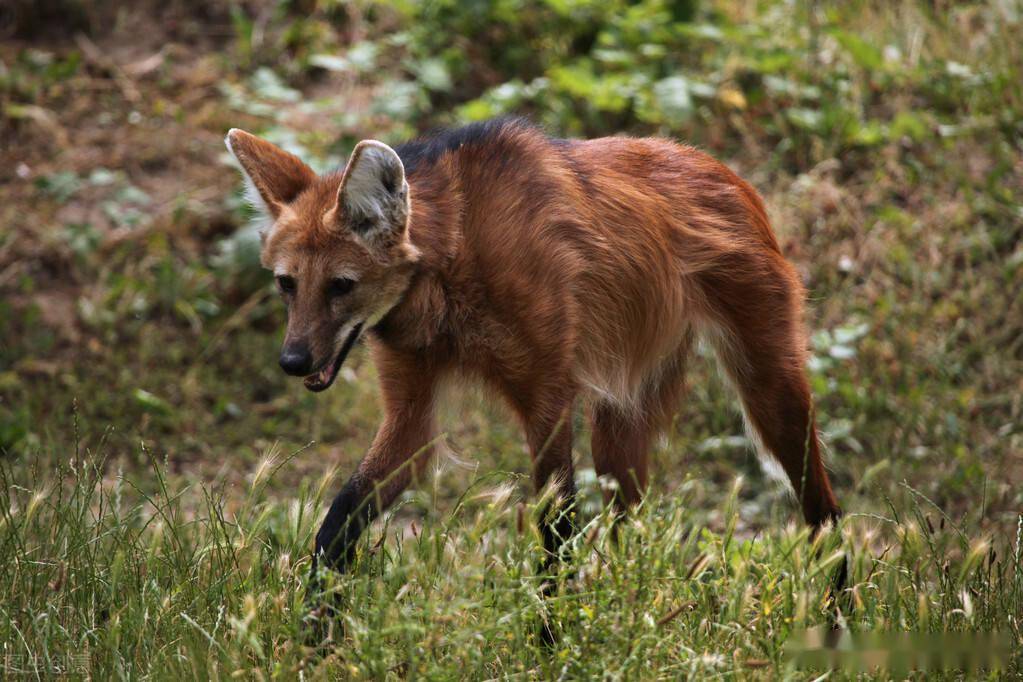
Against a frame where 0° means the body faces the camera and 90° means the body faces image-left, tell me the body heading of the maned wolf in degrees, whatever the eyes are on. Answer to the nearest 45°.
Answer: approximately 45°
